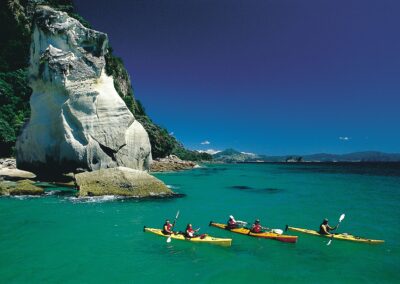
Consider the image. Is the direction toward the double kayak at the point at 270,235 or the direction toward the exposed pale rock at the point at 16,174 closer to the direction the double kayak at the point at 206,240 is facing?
the double kayak

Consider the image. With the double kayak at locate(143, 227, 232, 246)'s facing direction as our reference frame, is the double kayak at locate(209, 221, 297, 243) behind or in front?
in front

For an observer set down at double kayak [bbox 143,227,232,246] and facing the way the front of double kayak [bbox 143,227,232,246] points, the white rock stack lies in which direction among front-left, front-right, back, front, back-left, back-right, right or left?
back-left

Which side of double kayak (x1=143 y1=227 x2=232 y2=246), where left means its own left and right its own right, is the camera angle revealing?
right

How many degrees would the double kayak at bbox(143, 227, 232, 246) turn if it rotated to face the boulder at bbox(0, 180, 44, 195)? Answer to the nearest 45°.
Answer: approximately 135° to its left

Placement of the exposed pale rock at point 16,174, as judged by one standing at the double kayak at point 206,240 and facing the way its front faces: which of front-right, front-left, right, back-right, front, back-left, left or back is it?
back-left

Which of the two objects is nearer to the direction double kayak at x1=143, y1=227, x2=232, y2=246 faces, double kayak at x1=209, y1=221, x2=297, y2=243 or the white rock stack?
the double kayak
